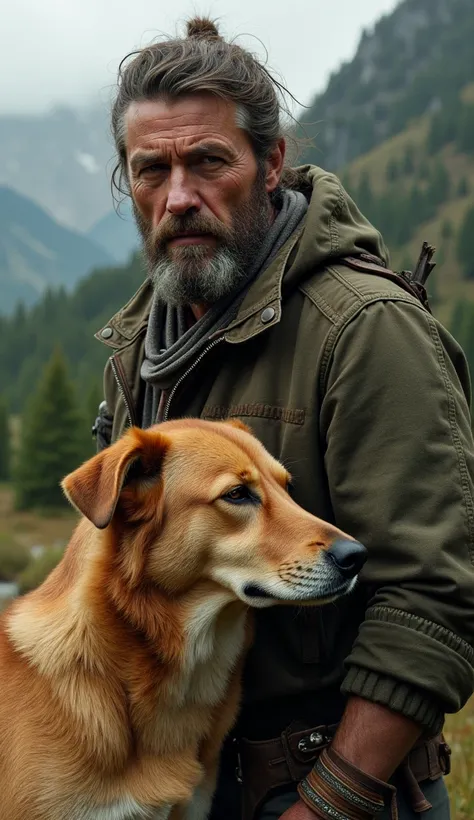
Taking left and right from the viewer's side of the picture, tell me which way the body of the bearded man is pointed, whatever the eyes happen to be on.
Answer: facing the viewer and to the left of the viewer
